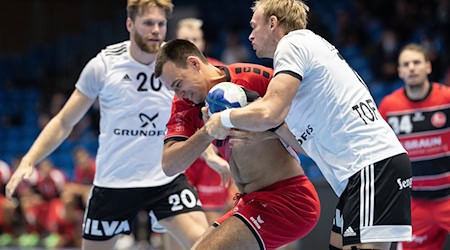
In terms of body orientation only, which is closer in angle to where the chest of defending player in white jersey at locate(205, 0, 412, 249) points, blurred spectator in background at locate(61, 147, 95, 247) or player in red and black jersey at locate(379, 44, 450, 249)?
the blurred spectator in background

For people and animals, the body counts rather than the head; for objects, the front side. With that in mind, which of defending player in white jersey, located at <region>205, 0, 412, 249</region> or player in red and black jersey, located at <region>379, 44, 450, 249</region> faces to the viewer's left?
the defending player in white jersey

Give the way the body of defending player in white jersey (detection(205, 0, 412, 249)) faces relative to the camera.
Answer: to the viewer's left

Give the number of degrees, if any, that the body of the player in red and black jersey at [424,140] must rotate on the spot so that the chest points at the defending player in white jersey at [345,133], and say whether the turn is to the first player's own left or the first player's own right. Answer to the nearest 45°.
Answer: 0° — they already face them

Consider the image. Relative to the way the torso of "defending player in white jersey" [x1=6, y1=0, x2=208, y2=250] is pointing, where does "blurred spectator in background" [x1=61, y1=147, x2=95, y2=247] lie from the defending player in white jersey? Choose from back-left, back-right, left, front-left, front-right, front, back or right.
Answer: back-left

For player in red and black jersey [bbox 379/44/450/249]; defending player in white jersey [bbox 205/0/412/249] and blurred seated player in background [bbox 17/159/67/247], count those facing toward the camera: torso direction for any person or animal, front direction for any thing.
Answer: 2

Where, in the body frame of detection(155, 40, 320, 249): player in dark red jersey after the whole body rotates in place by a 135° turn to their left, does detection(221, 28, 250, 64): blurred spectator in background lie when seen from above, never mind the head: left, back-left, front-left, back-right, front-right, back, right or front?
left

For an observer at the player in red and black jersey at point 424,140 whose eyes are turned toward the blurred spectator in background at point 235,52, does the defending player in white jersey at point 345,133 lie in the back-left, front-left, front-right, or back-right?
back-left

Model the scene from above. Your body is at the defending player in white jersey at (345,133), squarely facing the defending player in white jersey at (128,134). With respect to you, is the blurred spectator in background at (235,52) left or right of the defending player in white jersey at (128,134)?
right

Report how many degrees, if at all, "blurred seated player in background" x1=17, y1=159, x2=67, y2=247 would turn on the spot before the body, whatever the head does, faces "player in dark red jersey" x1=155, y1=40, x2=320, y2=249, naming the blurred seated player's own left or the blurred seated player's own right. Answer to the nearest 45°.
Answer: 0° — they already face them

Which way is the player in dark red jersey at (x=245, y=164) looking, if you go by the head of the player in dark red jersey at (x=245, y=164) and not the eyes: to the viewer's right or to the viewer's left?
to the viewer's left

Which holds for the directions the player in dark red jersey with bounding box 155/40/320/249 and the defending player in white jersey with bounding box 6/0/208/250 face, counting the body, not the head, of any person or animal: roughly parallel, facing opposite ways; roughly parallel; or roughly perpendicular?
roughly perpendicular

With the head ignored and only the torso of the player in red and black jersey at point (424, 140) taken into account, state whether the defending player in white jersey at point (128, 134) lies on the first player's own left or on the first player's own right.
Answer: on the first player's own right

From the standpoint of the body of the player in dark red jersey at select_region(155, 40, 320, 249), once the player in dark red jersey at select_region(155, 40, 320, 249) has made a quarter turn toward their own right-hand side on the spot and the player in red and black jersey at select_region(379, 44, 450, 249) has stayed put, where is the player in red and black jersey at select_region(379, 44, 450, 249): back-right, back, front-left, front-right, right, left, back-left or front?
right

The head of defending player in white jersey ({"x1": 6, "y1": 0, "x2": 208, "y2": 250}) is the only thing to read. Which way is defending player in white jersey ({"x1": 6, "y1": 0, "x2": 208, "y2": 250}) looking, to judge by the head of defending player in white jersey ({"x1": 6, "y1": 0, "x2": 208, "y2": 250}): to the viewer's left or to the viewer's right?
to the viewer's right

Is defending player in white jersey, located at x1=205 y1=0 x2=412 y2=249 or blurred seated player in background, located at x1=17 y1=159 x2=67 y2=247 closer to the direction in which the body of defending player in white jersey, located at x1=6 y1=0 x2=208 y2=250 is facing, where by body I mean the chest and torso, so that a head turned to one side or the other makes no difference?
the defending player in white jersey
